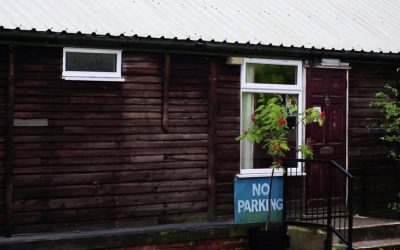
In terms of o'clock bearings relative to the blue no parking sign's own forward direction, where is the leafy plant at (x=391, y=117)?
The leafy plant is roughly at 8 o'clock from the blue no parking sign.

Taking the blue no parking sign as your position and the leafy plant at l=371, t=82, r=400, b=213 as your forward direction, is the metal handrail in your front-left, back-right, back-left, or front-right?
front-right

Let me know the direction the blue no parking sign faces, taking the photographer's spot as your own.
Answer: facing the viewer

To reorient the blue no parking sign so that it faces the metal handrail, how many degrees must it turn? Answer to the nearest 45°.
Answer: approximately 90° to its left

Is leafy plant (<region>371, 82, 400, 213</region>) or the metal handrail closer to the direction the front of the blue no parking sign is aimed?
the metal handrail
